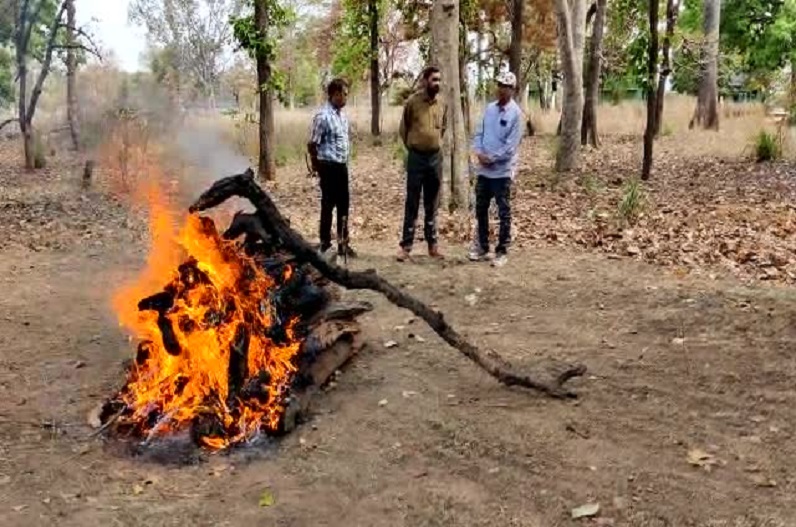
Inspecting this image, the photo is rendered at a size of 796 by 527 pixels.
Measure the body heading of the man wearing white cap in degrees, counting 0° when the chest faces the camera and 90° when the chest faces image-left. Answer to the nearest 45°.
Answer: approximately 45°

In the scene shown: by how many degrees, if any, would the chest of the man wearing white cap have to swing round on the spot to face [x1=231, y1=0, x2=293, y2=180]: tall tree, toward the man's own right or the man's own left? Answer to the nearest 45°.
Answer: approximately 90° to the man's own right

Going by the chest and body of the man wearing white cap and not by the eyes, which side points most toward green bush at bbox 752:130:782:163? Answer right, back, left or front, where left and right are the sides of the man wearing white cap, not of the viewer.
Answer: back

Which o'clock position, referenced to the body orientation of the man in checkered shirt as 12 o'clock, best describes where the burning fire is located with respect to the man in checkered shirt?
The burning fire is roughly at 2 o'clock from the man in checkered shirt.

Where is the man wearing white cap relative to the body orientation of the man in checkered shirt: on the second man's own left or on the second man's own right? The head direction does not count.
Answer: on the second man's own left
